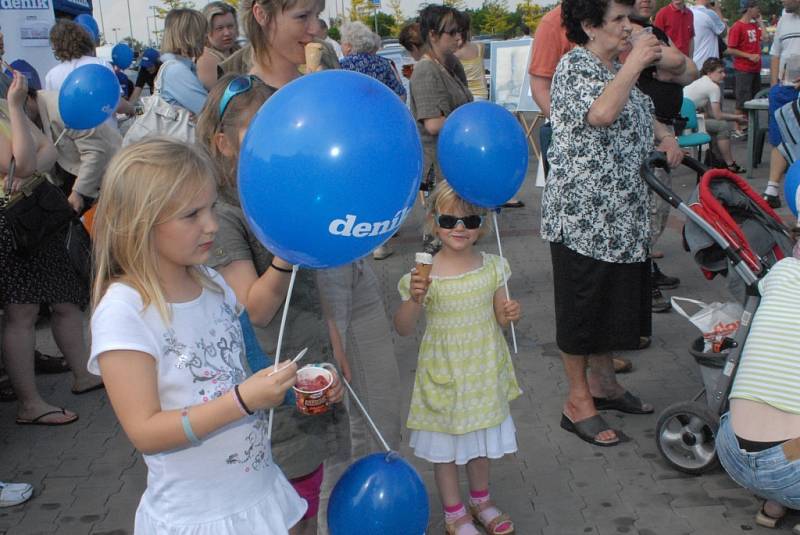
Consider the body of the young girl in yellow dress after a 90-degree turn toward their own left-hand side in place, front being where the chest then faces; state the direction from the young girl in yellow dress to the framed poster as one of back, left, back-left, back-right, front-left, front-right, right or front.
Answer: left

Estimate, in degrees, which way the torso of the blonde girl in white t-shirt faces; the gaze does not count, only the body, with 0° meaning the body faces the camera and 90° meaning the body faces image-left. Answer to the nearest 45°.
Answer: approximately 315°

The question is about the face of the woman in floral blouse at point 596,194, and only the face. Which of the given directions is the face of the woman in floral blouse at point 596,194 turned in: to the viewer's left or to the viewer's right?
to the viewer's right

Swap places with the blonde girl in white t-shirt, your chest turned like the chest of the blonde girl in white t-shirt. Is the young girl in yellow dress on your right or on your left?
on your left

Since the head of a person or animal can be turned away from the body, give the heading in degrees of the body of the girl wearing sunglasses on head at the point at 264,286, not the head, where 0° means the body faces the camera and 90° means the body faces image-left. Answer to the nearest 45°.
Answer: approximately 270°

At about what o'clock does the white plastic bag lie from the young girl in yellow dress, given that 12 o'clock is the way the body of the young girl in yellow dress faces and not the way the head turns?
The white plastic bag is roughly at 8 o'clock from the young girl in yellow dress.

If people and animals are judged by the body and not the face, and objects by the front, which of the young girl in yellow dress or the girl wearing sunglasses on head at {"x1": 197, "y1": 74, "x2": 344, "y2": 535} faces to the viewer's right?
the girl wearing sunglasses on head
